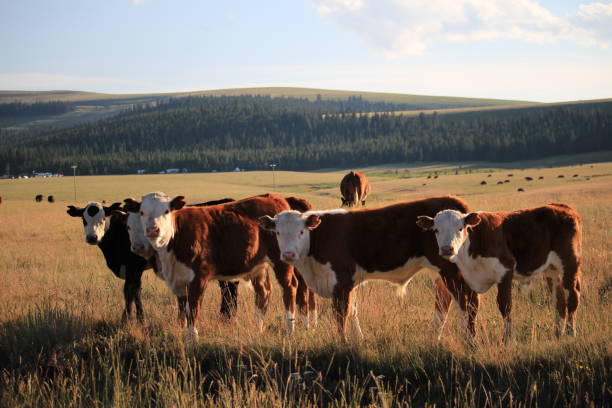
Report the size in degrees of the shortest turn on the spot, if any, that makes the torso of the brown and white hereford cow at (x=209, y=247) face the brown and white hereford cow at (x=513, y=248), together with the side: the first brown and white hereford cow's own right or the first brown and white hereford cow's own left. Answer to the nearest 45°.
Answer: approximately 135° to the first brown and white hereford cow's own left

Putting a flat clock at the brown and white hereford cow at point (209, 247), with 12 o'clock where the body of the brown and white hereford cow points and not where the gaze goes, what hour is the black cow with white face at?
The black cow with white face is roughly at 3 o'clock from the brown and white hereford cow.

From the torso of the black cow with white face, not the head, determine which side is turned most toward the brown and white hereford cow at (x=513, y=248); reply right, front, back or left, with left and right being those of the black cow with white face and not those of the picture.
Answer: left

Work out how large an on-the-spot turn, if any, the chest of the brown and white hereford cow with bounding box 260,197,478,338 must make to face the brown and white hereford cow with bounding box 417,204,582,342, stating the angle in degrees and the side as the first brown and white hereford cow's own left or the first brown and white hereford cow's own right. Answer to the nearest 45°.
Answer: approximately 180°

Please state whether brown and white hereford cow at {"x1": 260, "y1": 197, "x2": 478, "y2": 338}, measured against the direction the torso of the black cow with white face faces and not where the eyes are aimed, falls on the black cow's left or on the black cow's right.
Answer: on the black cow's left

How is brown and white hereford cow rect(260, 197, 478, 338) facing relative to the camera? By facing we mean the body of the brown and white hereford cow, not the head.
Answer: to the viewer's left

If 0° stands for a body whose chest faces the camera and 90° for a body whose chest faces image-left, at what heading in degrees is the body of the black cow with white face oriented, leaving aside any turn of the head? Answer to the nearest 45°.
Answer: approximately 45°

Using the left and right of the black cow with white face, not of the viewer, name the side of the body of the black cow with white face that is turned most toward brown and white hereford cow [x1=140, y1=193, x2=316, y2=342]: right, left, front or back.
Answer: left
